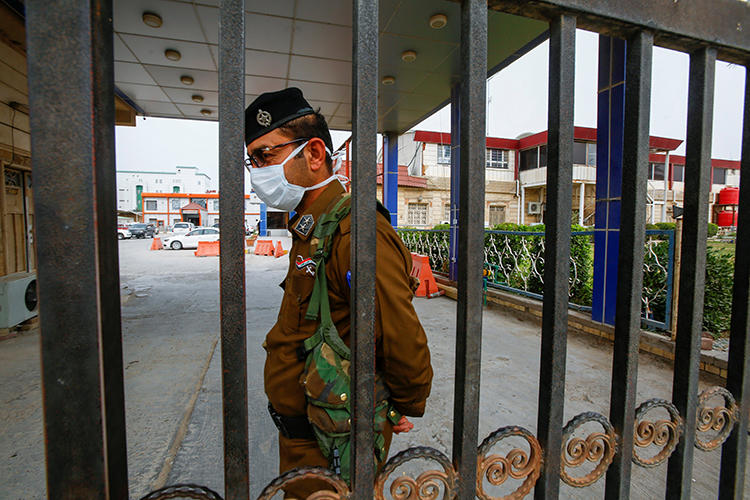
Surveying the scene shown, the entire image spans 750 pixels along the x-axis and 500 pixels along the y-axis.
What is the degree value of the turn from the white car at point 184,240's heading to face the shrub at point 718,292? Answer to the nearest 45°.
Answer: approximately 90° to its left

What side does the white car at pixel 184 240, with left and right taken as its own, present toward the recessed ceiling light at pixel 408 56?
left

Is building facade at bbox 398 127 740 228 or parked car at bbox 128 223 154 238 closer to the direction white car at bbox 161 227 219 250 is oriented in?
the parked car

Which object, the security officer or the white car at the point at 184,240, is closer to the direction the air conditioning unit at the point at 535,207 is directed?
the security officer

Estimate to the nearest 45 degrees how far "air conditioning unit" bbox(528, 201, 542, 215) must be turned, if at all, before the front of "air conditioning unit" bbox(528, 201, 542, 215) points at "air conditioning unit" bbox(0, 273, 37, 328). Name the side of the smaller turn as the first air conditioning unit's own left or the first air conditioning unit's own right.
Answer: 0° — it already faces it

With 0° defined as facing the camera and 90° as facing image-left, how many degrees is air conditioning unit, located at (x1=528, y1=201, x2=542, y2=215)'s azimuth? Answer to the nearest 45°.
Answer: approximately 0°

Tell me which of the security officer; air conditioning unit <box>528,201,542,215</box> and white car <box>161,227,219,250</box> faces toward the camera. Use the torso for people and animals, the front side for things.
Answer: the air conditioning unit

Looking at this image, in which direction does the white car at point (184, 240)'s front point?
to the viewer's left

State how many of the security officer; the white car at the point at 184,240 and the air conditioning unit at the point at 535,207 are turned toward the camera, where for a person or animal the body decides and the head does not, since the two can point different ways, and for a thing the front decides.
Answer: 1

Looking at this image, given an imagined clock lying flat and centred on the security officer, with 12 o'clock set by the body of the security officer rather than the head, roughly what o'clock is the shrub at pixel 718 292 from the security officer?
The shrub is roughly at 5 o'clock from the security officer.

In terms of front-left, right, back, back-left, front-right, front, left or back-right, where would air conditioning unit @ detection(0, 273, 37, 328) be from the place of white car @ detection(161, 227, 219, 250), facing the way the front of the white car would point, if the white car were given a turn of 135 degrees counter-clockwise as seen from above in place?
front-right

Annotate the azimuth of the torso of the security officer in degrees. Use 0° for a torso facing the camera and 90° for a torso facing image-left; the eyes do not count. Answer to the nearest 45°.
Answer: approximately 90°
